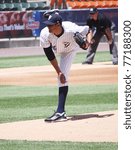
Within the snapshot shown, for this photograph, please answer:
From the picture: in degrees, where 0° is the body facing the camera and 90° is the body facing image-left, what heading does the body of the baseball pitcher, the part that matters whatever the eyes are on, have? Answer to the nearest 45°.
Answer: approximately 45°

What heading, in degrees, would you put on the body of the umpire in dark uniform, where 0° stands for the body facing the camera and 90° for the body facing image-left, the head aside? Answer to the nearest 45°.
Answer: approximately 45°

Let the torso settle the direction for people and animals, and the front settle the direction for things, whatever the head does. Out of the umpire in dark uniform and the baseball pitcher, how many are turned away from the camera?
0

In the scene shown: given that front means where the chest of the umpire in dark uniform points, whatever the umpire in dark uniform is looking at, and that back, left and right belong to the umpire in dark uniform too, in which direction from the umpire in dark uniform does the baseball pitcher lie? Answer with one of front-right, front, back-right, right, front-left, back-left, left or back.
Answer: front-left
